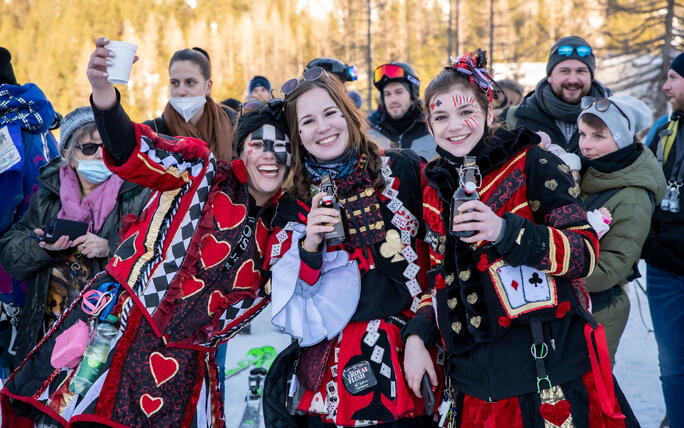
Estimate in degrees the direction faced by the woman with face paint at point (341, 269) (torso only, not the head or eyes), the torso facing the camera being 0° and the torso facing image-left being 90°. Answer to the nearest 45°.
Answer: approximately 0°

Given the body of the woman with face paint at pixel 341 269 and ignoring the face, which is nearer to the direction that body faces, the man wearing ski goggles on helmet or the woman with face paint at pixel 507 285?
the woman with face paint

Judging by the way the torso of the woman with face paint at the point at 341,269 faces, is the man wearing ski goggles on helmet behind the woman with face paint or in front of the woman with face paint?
behind

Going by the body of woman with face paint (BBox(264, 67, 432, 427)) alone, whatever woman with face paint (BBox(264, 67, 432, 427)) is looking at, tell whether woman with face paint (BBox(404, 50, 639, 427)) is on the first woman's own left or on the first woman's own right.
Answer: on the first woman's own left

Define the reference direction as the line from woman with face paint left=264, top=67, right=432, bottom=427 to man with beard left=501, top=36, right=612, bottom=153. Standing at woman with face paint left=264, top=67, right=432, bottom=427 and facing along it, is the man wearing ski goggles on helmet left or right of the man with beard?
left

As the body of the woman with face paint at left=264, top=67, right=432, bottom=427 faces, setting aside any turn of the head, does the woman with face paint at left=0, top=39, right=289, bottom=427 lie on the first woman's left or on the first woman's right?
on the first woman's right

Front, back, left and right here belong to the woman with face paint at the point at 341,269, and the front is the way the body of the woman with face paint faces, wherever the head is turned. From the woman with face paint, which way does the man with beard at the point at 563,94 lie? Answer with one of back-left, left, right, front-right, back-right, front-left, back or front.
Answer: back-left

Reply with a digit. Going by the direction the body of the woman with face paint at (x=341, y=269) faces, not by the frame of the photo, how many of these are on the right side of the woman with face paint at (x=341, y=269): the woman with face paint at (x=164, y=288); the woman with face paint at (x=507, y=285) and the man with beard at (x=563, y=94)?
1
